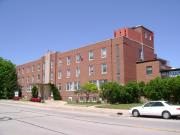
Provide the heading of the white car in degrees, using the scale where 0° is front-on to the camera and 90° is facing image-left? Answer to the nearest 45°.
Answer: approximately 135°
